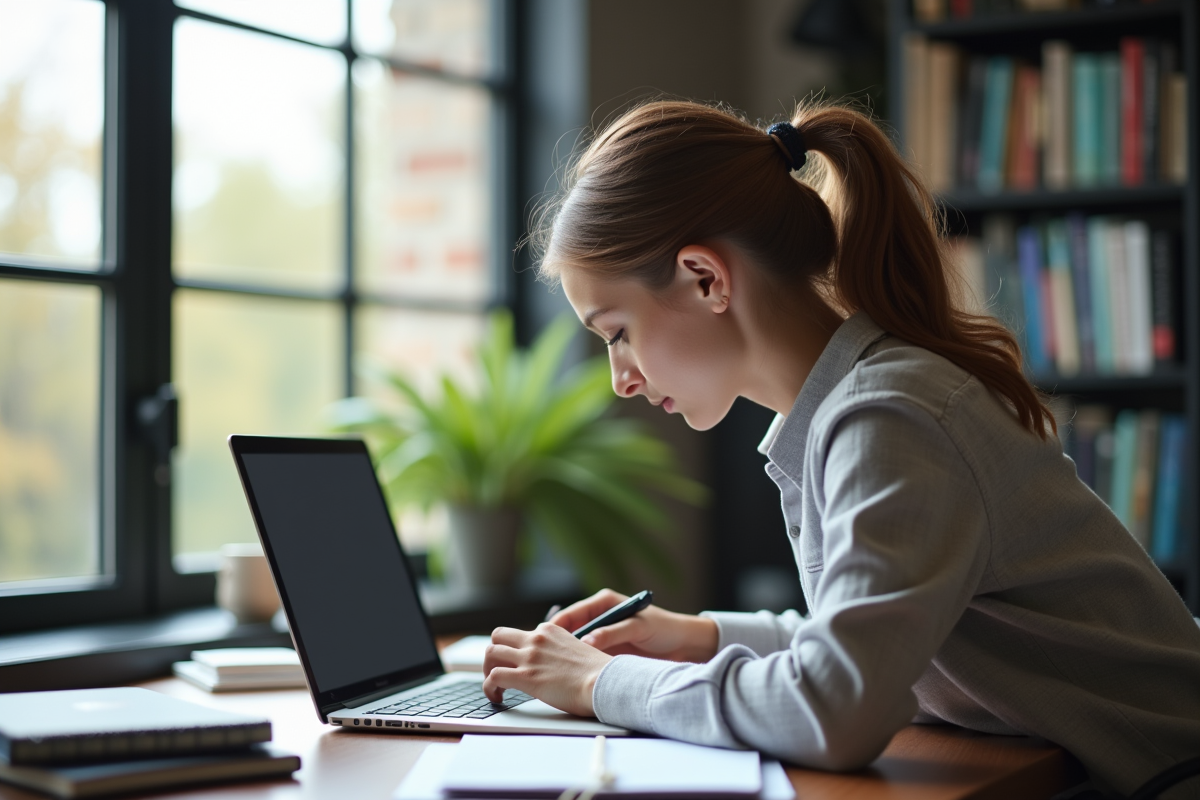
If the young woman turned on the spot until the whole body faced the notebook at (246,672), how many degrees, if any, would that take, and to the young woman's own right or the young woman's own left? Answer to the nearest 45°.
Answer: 0° — they already face it

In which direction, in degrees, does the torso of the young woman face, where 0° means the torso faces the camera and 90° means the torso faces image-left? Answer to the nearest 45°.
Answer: approximately 90°

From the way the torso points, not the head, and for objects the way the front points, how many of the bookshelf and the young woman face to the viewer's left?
1

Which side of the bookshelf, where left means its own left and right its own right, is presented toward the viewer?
front

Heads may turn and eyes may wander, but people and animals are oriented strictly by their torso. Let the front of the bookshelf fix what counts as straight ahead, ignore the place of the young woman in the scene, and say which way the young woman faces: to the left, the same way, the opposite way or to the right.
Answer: to the right

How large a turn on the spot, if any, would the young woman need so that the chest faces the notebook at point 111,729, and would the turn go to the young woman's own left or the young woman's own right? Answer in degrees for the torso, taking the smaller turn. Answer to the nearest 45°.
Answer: approximately 45° to the young woman's own left

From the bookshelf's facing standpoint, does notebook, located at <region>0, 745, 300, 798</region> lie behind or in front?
in front

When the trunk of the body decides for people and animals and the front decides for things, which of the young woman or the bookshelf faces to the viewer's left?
the young woman

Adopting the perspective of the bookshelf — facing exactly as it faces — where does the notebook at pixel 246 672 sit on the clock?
The notebook is roughly at 1 o'clock from the bookshelf.

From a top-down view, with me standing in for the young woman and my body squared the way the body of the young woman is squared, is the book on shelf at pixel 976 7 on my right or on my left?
on my right

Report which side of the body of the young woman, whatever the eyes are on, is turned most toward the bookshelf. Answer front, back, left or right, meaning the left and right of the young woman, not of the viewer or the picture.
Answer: right

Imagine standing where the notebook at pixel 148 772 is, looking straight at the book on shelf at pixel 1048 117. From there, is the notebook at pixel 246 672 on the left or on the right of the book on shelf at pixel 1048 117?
left

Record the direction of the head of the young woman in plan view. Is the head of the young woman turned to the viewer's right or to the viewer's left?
to the viewer's left
